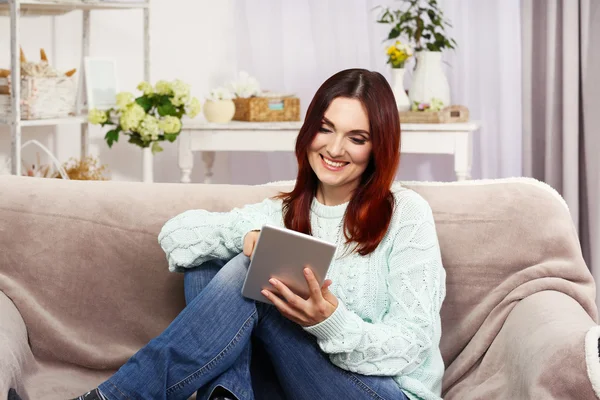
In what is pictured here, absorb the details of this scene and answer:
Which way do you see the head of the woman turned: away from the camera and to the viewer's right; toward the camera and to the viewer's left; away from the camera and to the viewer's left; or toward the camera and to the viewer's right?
toward the camera and to the viewer's left

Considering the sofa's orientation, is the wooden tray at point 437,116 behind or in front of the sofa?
behind

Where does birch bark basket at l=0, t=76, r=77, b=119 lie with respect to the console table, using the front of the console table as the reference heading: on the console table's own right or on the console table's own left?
on the console table's own right

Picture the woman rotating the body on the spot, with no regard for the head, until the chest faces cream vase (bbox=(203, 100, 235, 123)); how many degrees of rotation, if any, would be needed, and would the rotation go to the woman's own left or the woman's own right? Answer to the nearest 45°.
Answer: approximately 135° to the woman's own right

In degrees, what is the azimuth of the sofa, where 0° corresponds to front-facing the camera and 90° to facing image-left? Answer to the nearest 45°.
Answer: approximately 0°

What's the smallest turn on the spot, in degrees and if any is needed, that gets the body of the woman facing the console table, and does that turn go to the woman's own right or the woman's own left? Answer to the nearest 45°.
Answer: approximately 135° to the woman's own right

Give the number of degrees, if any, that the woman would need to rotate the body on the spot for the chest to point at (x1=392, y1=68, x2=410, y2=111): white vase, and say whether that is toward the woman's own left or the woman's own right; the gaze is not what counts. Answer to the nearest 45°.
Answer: approximately 135° to the woman's own right

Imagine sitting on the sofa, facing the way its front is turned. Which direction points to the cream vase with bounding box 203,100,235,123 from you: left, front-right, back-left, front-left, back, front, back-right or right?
back

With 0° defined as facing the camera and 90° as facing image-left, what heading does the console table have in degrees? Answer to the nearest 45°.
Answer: approximately 0°
